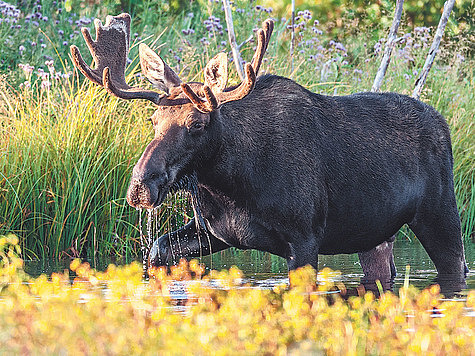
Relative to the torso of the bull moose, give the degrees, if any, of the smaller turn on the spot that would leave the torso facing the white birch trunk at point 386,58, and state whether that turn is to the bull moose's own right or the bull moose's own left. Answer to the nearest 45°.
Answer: approximately 135° to the bull moose's own right

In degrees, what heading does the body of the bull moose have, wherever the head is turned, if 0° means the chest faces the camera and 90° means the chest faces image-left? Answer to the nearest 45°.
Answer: approximately 45°
